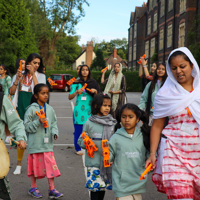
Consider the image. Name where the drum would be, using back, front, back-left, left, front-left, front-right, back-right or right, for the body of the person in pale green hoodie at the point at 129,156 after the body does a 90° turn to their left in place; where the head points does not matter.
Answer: back-right

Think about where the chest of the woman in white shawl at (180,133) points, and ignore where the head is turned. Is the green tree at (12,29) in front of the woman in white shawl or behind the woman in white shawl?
behind

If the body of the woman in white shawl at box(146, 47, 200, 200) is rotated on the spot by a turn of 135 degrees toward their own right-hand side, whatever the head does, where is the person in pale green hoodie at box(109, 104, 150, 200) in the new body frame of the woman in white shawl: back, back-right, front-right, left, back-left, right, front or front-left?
front

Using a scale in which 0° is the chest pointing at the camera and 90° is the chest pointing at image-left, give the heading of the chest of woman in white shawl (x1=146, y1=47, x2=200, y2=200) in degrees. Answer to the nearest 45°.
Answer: approximately 0°

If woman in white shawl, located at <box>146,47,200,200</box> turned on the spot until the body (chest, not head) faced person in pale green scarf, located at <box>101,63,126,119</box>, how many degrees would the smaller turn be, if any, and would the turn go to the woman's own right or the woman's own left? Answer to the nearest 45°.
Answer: approximately 180°

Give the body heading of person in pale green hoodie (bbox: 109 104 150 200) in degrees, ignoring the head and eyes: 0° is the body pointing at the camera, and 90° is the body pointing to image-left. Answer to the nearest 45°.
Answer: approximately 0°

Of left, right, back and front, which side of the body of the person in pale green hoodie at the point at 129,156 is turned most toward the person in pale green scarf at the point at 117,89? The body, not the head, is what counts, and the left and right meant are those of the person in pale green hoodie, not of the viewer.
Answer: back

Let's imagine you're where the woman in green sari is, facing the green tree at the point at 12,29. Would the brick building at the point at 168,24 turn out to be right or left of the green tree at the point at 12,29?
right

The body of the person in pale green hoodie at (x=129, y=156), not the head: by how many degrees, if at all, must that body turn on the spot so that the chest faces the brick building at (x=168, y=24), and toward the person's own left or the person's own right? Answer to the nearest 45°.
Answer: approximately 180°

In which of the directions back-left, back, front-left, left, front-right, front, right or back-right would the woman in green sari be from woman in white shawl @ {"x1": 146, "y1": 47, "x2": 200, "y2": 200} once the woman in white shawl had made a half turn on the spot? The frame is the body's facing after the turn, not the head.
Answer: front-left

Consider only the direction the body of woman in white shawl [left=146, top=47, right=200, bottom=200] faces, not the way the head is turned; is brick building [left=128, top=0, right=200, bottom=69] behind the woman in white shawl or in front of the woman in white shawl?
behind
